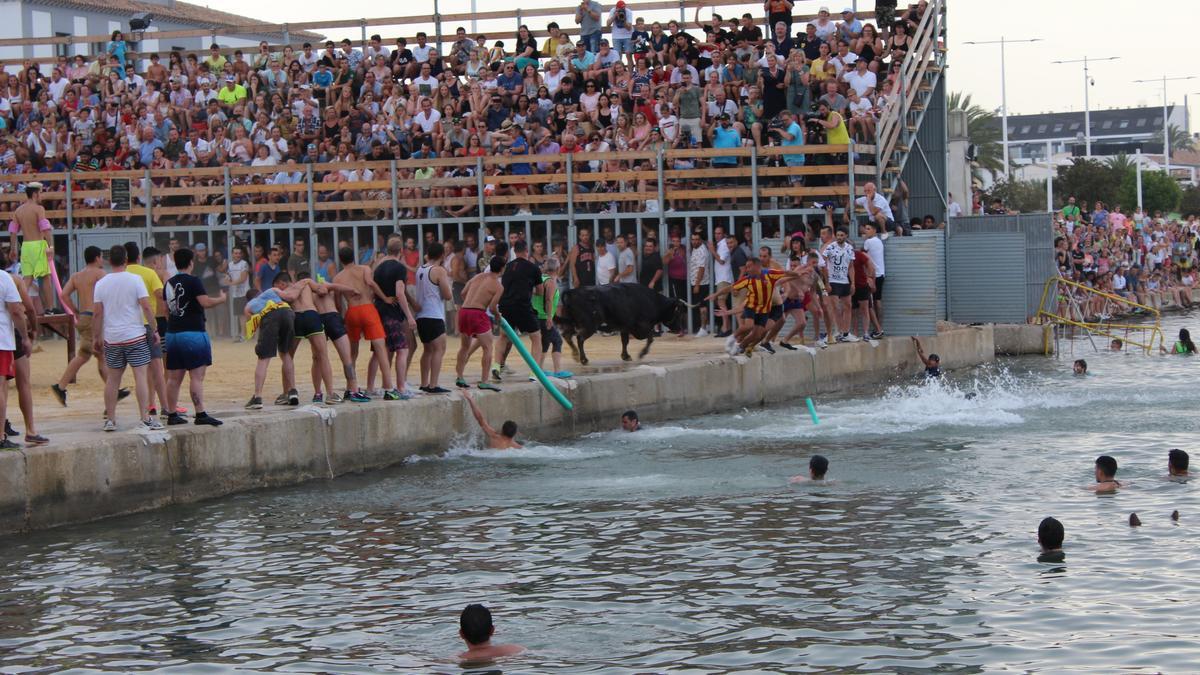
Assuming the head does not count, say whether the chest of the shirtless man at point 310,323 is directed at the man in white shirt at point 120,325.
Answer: no

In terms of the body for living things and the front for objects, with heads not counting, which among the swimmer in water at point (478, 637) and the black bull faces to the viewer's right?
the black bull

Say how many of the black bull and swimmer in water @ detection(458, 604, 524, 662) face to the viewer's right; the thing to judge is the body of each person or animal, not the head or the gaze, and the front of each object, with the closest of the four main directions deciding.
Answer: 1

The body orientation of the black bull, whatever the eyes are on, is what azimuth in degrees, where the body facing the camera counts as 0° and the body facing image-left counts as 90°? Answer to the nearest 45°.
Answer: approximately 270°

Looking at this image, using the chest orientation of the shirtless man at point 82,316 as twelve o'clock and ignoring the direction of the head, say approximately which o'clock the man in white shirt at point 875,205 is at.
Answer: The man in white shirt is roughly at 1 o'clock from the shirtless man.

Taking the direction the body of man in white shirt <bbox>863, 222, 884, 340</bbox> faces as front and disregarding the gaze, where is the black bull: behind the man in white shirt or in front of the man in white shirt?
in front

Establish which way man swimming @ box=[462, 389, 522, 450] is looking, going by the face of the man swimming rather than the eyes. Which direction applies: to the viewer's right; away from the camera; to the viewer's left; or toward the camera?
away from the camera

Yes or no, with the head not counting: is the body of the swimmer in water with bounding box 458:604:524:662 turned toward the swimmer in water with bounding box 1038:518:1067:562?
no

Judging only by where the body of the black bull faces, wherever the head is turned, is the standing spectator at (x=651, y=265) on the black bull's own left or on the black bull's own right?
on the black bull's own left

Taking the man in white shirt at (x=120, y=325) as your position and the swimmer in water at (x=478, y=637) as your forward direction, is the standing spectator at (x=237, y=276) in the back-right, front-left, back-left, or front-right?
back-left

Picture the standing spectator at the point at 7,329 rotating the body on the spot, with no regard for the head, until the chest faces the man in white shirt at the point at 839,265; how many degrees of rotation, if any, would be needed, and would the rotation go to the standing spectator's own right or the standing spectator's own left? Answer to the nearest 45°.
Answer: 0° — they already face them

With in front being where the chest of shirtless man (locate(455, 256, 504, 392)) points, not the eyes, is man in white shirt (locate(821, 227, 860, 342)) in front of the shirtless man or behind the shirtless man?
in front

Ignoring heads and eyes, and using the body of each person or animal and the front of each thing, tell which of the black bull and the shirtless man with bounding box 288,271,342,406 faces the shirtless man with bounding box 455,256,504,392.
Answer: the shirtless man with bounding box 288,271,342,406

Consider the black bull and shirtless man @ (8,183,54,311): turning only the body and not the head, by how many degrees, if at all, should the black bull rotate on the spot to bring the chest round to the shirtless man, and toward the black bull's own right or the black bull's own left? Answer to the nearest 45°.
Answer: approximately 180°

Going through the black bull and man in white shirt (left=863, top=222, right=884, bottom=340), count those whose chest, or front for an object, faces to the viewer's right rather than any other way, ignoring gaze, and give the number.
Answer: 1

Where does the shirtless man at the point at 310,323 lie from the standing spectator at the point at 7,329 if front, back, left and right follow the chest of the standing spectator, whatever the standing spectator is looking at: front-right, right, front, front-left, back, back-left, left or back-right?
front
